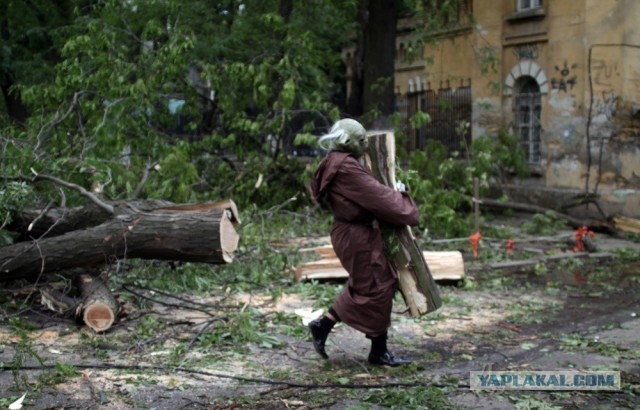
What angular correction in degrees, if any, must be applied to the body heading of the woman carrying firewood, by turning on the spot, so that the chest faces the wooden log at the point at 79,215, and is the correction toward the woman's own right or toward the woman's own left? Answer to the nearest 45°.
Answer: approximately 135° to the woman's own left

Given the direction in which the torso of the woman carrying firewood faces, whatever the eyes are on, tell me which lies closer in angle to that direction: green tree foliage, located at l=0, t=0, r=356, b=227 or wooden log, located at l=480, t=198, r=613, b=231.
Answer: the wooden log

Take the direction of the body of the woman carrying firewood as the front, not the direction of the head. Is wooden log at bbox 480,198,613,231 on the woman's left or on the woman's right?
on the woman's left

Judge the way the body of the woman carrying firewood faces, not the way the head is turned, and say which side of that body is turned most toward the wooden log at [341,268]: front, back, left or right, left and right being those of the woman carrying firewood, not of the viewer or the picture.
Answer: left

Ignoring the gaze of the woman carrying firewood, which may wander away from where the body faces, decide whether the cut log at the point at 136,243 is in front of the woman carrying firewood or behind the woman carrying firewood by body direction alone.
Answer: behind

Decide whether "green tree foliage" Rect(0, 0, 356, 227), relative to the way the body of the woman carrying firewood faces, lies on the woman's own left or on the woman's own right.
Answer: on the woman's own left

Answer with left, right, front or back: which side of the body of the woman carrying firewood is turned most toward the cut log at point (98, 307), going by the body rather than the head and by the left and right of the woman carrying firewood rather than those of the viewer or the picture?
back

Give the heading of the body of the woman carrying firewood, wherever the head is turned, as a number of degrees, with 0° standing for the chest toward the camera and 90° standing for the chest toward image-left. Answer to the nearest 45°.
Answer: approximately 270°

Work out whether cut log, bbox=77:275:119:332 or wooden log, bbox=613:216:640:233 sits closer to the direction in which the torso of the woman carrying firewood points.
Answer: the wooden log

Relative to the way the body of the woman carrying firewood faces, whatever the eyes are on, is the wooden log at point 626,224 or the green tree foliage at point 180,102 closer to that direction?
the wooden log
